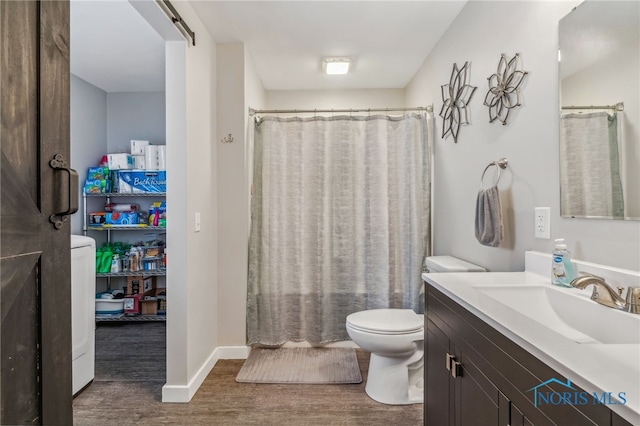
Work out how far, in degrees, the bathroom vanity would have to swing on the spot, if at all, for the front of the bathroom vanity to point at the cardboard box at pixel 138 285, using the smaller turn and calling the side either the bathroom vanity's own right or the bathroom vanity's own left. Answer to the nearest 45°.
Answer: approximately 45° to the bathroom vanity's own right

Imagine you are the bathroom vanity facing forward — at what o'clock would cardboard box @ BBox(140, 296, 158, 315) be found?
The cardboard box is roughly at 2 o'clock from the bathroom vanity.

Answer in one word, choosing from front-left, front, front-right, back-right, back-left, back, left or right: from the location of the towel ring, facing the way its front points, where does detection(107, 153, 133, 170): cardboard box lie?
front-right

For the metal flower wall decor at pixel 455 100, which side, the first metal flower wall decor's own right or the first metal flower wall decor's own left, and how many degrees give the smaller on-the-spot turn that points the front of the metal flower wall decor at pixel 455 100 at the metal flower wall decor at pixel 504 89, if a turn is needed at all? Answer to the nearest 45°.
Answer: approximately 90° to the first metal flower wall decor's own left

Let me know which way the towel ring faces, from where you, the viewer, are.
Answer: facing the viewer and to the left of the viewer

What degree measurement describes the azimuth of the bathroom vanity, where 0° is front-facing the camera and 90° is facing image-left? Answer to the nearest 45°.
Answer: approximately 45°

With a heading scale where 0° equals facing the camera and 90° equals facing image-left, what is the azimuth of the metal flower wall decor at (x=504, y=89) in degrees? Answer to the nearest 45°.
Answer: approximately 45°

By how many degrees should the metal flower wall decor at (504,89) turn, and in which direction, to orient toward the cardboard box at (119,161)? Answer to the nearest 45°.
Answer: approximately 45° to its right

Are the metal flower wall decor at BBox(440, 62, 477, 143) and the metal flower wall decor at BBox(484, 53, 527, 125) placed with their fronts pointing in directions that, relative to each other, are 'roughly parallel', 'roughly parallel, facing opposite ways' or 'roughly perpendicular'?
roughly parallel

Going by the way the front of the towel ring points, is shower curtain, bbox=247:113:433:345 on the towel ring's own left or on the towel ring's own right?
on the towel ring's own right

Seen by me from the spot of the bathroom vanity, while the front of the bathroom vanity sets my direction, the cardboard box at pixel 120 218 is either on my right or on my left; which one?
on my right

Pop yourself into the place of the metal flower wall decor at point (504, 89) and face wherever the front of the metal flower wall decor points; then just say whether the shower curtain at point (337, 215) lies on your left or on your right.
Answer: on your right

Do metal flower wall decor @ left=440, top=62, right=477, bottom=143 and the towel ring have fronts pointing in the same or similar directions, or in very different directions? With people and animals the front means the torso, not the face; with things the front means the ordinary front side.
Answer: same or similar directions
